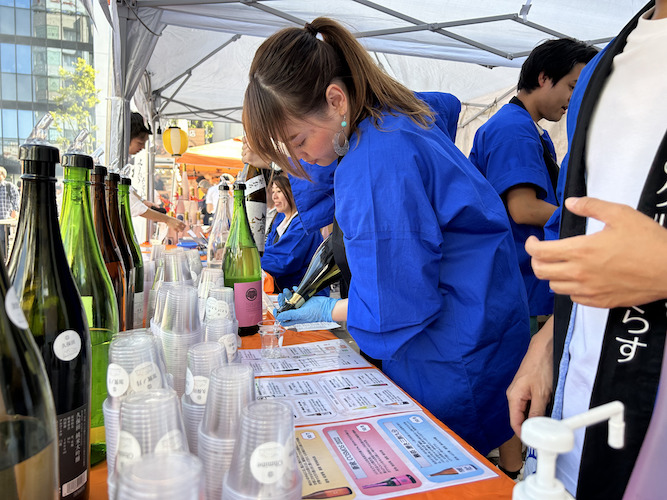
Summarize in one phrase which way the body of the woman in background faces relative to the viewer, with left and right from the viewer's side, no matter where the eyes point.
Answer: facing the viewer and to the left of the viewer

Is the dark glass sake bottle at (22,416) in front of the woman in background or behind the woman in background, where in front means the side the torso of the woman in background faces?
in front

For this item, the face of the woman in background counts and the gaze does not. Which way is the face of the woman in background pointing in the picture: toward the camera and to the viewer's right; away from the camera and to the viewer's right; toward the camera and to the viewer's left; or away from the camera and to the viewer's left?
toward the camera and to the viewer's left

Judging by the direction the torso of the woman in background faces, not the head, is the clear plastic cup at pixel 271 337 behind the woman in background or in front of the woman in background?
in front

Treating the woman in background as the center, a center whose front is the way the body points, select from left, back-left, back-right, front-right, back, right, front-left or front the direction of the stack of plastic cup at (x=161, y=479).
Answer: front-left

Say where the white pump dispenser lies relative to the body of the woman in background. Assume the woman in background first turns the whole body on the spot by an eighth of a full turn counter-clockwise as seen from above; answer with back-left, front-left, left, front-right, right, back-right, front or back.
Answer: front

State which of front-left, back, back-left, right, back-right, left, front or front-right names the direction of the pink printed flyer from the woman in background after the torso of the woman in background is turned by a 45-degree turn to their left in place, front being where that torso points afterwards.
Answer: front

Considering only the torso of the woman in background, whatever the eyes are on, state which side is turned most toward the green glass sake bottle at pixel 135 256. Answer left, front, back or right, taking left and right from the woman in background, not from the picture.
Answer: front

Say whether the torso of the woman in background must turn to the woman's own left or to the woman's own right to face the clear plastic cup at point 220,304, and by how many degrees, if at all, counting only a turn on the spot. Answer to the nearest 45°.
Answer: approximately 45° to the woman's own left

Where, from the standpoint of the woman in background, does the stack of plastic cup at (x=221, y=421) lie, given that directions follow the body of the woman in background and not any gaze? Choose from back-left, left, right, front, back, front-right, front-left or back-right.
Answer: front-left

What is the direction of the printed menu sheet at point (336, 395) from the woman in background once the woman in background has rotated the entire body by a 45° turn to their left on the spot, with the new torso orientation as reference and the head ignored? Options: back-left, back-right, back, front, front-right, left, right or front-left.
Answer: front
